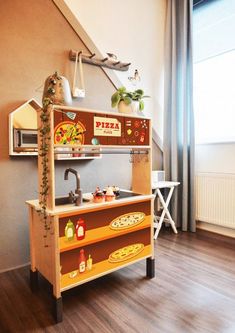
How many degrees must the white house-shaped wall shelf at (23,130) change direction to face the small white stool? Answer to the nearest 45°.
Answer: approximately 45° to its left

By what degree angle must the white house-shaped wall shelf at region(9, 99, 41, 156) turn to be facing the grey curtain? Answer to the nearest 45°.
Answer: approximately 45° to its left

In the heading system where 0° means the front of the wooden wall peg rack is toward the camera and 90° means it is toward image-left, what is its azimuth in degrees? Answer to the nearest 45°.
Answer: approximately 315°

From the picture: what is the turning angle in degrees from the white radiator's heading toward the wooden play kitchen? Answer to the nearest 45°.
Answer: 0° — it already faces it

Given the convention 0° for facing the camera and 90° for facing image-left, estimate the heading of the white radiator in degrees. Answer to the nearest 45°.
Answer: approximately 45°

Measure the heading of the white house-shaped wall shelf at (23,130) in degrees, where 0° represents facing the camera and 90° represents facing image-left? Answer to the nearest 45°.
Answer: approximately 315°
